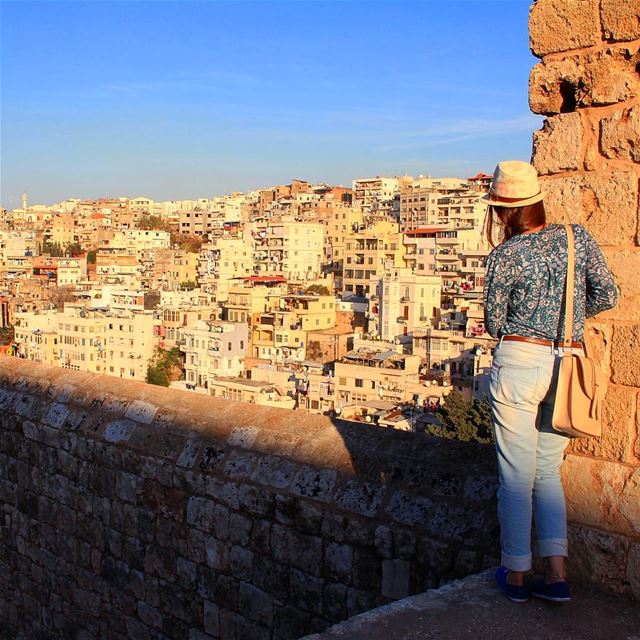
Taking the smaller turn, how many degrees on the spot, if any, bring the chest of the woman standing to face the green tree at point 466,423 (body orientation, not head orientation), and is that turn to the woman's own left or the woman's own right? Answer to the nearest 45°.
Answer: approximately 45° to the woman's own right

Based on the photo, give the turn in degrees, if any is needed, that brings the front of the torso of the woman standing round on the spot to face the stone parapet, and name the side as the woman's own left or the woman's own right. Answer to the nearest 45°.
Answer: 0° — they already face it

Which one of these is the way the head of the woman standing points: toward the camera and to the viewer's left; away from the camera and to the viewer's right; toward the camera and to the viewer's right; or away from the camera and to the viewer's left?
away from the camera and to the viewer's left

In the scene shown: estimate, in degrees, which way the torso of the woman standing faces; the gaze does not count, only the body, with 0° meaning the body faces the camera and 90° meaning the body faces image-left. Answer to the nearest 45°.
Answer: approximately 135°
